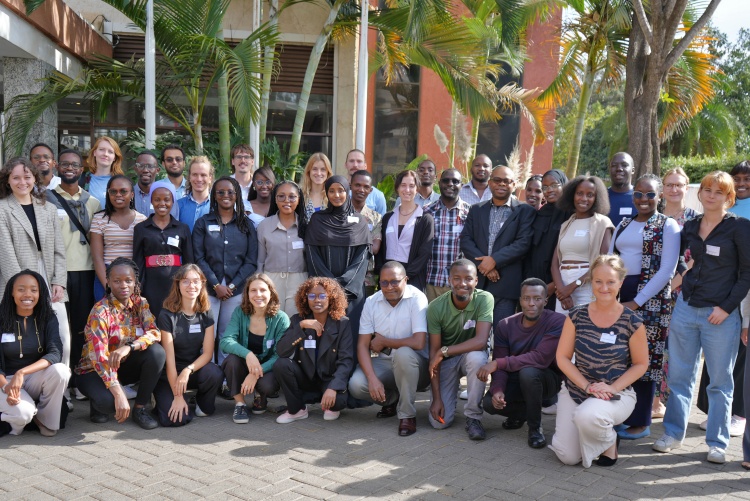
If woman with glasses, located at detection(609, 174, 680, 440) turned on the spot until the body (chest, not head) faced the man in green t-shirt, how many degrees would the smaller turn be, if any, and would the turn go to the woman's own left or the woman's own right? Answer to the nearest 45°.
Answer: approximately 45° to the woman's own right

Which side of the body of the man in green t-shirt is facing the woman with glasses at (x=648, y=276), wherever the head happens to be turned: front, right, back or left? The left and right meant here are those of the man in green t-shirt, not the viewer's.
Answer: left

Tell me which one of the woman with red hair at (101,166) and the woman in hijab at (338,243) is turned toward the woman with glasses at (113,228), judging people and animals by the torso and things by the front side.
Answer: the woman with red hair

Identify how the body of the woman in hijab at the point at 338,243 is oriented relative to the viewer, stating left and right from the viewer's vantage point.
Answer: facing the viewer

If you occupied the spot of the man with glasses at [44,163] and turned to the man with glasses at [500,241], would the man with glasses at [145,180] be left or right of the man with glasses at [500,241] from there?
left

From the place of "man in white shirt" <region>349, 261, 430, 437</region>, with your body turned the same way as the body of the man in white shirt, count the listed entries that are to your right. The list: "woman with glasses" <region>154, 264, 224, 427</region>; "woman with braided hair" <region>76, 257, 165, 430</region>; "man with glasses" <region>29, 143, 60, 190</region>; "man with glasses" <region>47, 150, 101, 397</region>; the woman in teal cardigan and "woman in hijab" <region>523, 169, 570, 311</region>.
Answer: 5

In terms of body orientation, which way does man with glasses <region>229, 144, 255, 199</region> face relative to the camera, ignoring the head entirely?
toward the camera

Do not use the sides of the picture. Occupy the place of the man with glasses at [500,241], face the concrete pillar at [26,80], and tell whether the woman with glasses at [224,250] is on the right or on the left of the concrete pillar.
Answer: left

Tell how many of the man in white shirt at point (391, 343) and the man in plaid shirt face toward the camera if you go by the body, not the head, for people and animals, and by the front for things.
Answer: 2

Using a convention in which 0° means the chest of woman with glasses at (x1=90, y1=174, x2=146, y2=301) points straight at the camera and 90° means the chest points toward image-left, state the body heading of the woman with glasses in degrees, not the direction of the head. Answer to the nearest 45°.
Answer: approximately 0°

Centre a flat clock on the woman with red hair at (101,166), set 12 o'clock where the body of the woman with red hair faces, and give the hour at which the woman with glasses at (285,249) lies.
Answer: The woman with glasses is roughly at 10 o'clock from the woman with red hair.

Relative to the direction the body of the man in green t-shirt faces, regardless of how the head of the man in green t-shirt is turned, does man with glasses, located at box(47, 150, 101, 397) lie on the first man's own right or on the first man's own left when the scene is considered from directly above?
on the first man's own right
